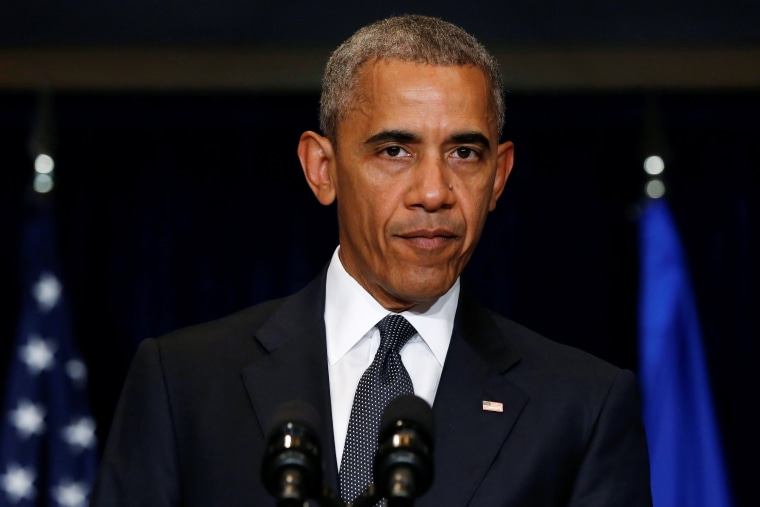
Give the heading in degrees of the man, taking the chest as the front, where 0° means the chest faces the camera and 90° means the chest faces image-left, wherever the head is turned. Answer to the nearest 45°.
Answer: approximately 0°

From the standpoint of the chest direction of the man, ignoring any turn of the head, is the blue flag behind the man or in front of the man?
behind

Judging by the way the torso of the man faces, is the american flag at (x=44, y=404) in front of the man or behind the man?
behind
